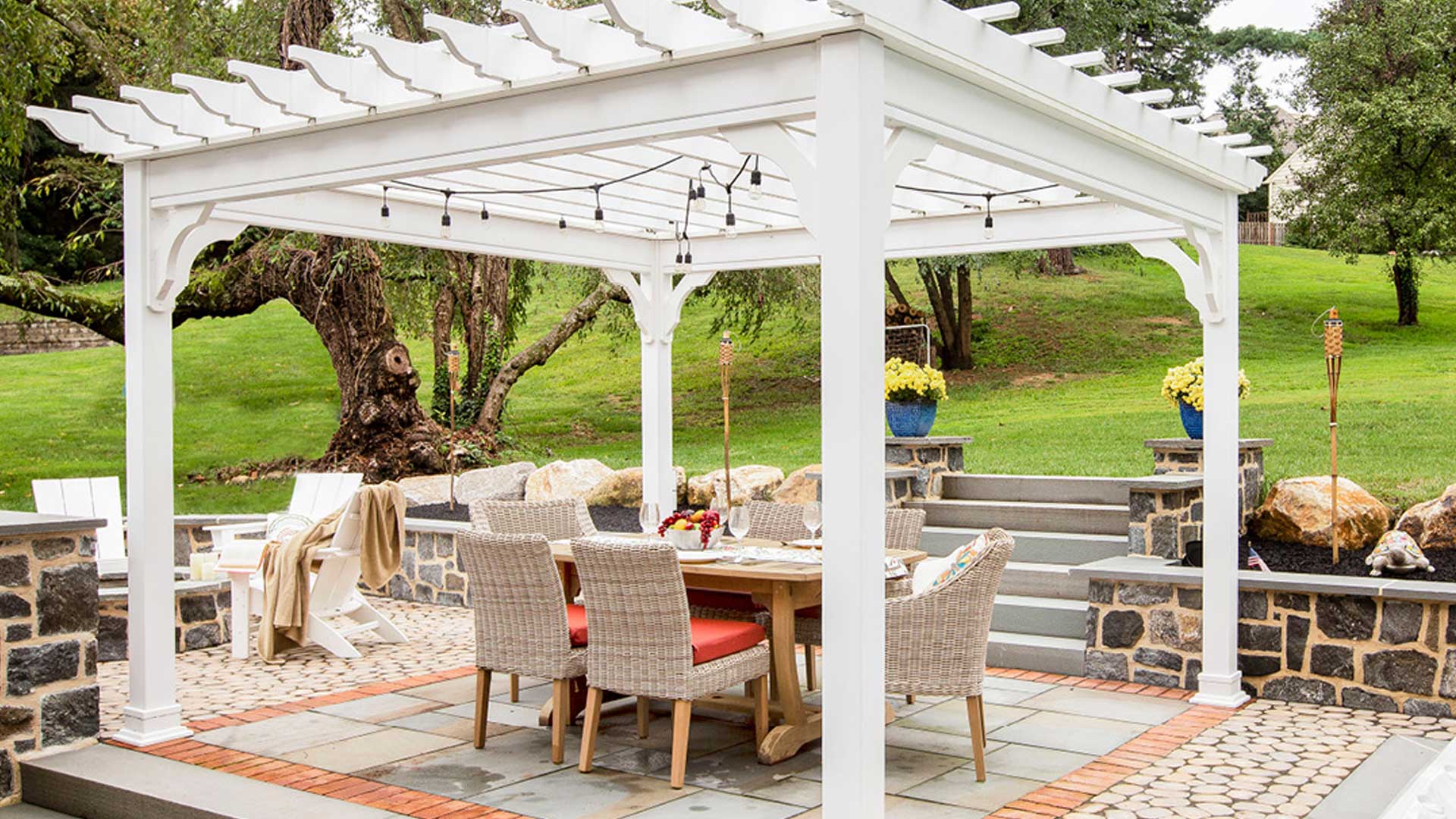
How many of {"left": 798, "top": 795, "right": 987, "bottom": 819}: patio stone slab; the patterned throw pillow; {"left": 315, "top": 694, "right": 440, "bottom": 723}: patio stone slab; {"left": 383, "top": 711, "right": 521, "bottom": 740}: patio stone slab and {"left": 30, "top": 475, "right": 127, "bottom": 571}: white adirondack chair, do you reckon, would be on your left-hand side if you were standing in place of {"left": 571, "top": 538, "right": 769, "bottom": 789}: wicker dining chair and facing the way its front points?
3

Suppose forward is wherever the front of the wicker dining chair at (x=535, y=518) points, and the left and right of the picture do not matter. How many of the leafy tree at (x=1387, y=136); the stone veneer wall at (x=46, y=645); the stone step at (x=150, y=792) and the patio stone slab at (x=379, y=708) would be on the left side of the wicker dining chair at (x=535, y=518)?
1

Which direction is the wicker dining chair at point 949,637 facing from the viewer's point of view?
to the viewer's left

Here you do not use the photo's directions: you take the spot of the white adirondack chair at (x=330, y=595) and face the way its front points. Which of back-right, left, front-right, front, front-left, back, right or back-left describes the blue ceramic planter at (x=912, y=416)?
back-right

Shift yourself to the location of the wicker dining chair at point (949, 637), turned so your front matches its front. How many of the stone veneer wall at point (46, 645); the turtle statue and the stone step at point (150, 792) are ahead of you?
2

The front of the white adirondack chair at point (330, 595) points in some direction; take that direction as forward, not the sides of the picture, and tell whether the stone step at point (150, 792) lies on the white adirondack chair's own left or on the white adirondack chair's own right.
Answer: on the white adirondack chair's own left

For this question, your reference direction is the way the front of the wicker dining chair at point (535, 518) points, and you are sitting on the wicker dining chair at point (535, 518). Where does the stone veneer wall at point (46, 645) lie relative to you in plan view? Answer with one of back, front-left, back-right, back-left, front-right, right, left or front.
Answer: right

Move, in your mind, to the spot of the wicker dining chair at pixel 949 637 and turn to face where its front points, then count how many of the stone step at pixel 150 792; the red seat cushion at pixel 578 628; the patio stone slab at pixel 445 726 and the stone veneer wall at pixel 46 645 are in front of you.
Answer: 4

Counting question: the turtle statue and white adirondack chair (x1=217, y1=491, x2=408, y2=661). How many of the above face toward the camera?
1

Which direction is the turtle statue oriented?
toward the camera

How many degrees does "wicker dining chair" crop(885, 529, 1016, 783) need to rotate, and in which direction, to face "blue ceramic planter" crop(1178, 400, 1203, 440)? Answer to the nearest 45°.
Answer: approximately 90° to its right

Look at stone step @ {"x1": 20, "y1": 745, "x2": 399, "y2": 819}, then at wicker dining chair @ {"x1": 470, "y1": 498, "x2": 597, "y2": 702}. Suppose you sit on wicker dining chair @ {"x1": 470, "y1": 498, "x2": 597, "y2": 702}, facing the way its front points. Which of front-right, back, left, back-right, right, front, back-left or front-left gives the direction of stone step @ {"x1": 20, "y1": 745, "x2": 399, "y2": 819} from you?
right

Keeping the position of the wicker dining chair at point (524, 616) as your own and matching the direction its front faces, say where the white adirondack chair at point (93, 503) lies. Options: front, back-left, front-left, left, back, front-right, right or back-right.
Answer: left

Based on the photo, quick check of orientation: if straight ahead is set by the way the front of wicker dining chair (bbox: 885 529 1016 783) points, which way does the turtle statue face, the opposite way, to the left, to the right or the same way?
to the left

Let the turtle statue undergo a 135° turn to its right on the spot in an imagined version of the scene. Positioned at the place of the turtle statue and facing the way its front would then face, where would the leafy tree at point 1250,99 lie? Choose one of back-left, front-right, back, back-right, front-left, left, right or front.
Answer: front-right

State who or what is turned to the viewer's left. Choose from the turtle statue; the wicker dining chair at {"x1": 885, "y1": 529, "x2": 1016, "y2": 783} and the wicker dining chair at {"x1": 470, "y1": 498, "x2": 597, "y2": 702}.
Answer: the wicker dining chair at {"x1": 885, "y1": 529, "x2": 1016, "y2": 783}

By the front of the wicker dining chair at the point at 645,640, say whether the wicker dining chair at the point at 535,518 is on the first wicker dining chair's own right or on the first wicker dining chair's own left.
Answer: on the first wicker dining chair's own left
